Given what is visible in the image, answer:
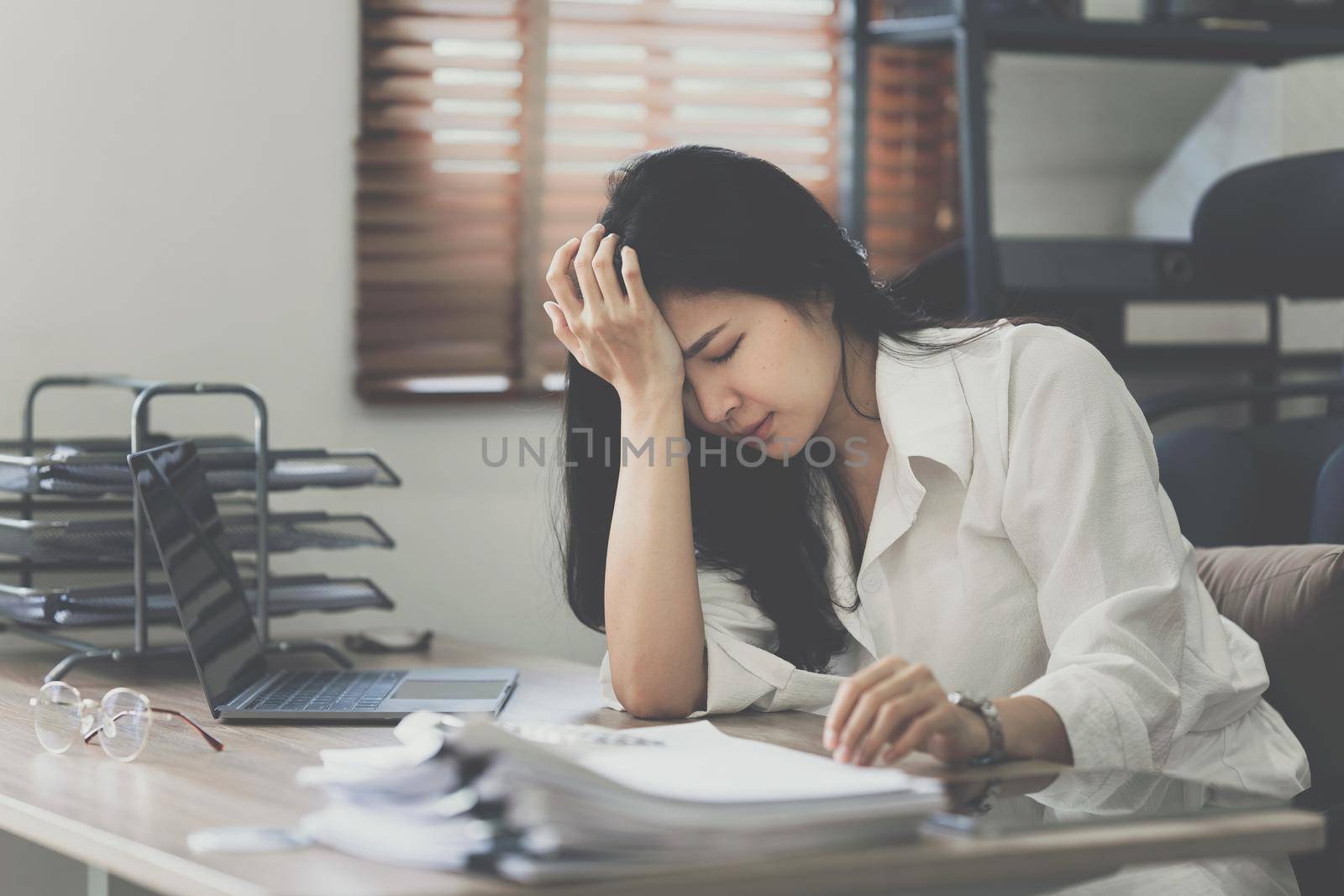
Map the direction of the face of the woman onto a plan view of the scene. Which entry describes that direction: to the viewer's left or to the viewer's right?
to the viewer's left

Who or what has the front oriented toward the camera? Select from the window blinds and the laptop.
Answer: the window blinds

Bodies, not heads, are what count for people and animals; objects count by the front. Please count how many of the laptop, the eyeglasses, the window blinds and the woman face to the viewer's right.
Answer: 1

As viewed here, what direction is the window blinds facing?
toward the camera

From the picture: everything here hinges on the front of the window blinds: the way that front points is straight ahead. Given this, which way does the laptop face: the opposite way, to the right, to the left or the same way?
to the left

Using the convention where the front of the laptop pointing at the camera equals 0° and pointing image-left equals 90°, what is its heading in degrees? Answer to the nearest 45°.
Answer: approximately 270°

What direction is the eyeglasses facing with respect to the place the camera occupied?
facing the viewer and to the left of the viewer
